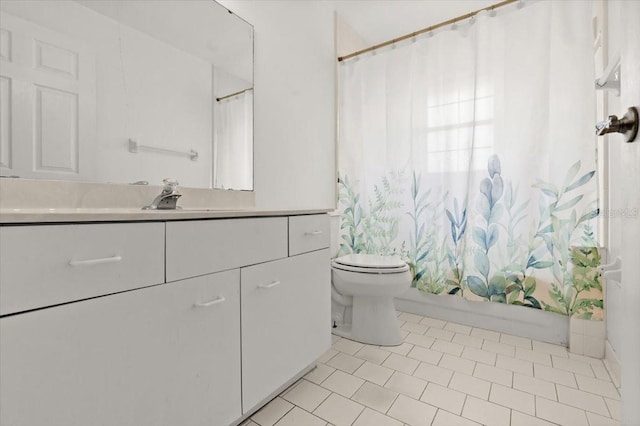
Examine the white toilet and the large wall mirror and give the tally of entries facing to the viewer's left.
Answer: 0

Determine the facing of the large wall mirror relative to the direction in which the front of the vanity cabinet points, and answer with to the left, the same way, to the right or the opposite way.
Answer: the same way

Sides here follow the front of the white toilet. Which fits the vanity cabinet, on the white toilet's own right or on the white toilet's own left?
on the white toilet's own right

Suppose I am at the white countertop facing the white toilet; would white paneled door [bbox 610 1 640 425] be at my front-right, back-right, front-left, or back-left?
front-right

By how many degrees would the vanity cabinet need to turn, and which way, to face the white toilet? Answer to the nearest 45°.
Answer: approximately 90° to its left

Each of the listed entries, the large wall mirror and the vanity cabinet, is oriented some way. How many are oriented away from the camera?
0

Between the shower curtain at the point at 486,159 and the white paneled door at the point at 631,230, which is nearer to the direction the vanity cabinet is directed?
the white paneled door

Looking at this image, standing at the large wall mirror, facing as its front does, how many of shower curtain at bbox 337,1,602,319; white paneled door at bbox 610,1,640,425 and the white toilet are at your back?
0

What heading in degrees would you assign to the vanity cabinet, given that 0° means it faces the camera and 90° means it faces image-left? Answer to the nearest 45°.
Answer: approximately 315°

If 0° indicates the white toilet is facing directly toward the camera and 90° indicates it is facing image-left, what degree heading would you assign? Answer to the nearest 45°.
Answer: approximately 315°

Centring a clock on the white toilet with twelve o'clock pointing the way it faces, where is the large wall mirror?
The large wall mirror is roughly at 3 o'clock from the white toilet.

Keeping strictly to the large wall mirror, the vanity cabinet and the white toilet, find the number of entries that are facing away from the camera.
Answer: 0

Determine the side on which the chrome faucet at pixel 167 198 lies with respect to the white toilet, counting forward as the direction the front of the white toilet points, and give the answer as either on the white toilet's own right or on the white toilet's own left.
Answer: on the white toilet's own right

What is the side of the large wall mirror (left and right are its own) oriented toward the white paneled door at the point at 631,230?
front
